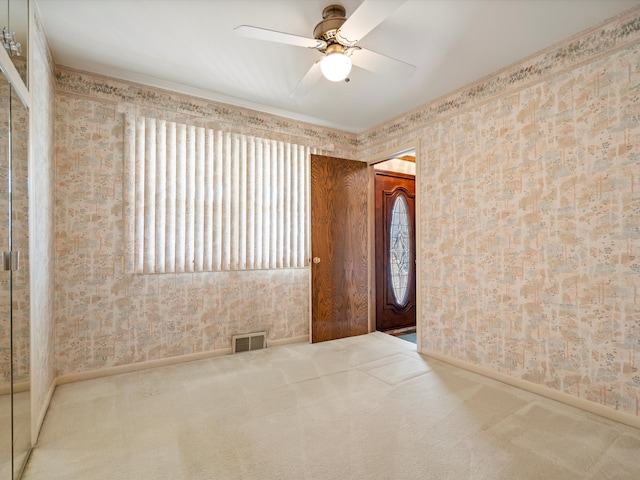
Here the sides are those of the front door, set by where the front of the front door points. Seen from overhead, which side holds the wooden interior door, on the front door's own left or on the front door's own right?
on the front door's own right

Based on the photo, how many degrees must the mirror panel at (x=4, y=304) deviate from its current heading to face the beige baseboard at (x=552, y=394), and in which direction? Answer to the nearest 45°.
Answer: approximately 45° to its right

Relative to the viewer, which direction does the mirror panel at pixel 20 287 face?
to the viewer's right

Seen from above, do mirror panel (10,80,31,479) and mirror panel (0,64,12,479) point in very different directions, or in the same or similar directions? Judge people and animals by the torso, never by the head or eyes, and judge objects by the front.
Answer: same or similar directions

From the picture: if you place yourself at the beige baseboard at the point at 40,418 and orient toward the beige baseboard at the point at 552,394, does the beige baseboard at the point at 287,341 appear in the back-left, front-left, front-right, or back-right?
front-left

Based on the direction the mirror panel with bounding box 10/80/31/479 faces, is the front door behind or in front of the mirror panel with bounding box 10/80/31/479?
in front

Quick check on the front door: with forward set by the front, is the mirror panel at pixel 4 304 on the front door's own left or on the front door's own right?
on the front door's own right

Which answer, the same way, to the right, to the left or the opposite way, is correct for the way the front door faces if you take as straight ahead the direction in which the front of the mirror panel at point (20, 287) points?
to the right

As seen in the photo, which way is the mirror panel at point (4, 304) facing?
to the viewer's right

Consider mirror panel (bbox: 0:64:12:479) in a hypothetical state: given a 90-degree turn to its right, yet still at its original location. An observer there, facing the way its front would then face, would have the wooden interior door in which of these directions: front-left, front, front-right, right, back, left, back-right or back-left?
left

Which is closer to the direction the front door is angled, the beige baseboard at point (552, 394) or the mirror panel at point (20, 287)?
the beige baseboard

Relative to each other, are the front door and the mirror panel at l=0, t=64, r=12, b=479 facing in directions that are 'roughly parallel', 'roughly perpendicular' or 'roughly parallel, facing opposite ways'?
roughly perpendicular

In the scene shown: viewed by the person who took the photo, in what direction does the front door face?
facing the viewer and to the right of the viewer

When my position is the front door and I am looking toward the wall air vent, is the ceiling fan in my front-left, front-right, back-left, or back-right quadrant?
front-left

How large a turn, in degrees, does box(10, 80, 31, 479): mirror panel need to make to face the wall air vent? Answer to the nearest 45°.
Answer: approximately 45° to its left

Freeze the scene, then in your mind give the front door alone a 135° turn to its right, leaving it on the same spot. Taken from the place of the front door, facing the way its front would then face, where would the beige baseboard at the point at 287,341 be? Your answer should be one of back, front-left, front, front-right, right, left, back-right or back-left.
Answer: front-left
